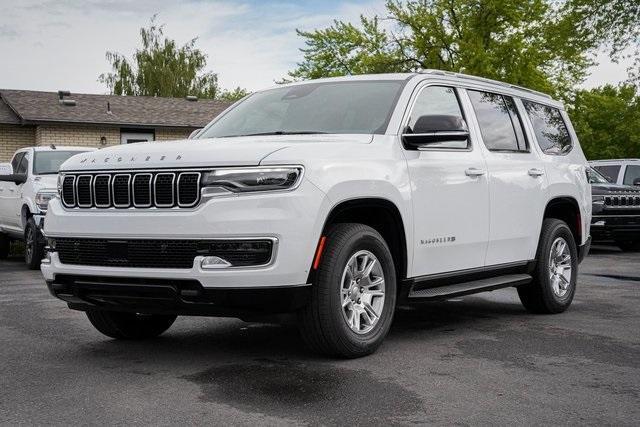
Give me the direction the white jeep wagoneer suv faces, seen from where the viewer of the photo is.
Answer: facing the viewer and to the left of the viewer

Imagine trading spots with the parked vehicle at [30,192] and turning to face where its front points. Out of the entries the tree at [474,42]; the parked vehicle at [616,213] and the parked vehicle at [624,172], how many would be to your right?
0

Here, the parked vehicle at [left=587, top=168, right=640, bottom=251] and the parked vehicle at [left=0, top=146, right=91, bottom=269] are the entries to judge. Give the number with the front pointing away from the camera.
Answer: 0

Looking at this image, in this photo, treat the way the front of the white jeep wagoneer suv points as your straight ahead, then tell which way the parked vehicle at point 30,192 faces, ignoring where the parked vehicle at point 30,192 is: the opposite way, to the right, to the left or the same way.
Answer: to the left

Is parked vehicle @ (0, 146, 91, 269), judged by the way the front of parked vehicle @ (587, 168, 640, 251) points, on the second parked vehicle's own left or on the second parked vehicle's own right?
on the second parked vehicle's own right

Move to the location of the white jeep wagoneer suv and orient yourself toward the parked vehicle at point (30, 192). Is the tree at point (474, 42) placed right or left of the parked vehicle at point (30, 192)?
right

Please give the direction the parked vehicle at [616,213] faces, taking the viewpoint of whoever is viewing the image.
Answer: facing the viewer and to the right of the viewer

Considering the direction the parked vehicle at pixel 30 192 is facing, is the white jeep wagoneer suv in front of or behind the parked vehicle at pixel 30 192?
in front

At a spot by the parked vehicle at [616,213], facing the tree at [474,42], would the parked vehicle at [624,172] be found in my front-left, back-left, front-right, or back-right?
front-right

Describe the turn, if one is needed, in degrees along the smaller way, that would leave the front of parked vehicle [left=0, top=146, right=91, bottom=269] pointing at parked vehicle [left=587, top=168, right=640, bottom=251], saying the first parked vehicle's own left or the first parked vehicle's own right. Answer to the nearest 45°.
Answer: approximately 45° to the first parked vehicle's own left

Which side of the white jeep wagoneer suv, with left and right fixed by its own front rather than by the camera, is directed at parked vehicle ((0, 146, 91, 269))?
right

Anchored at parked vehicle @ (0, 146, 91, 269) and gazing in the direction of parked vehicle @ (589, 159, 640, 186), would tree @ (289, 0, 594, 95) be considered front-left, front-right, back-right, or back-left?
front-left

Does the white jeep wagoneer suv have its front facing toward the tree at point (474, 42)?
no

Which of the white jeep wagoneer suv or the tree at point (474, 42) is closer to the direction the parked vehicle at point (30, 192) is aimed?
the white jeep wagoneer suv

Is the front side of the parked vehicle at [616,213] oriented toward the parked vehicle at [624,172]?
no
